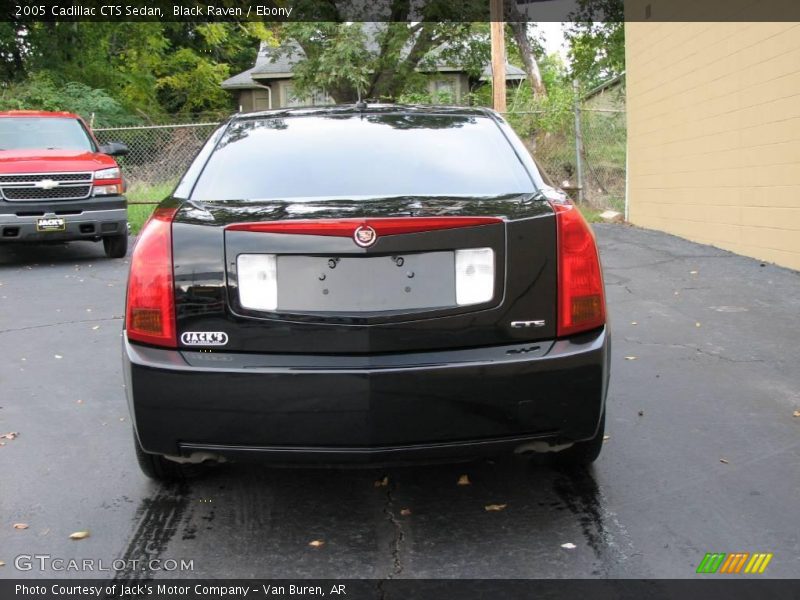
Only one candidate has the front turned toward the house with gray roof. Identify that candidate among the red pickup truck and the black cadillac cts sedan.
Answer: the black cadillac cts sedan

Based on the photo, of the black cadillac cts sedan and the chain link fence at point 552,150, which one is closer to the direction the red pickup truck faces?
the black cadillac cts sedan

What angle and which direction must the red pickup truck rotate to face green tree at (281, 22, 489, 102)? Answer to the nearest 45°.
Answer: approximately 135° to its left

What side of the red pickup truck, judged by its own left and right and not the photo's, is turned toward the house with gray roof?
back

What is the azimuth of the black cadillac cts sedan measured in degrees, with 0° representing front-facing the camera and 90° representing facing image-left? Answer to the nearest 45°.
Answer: approximately 180°

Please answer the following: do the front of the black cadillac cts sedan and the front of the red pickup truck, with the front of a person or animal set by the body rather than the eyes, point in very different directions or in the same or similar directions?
very different directions

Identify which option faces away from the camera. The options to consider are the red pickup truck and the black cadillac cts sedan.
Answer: the black cadillac cts sedan

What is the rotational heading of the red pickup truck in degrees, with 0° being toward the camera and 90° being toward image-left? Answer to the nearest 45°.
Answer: approximately 0°

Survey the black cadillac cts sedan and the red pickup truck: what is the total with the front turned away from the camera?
1

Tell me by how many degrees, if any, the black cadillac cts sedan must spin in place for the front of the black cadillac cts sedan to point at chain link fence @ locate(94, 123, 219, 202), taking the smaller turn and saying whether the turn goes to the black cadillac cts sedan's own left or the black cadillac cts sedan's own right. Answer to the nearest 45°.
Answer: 0° — it already faces it

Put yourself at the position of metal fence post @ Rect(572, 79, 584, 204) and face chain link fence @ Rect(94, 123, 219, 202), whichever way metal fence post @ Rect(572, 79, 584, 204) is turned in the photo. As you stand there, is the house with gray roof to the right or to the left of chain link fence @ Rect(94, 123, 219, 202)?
right

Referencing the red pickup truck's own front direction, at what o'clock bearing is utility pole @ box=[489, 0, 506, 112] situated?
The utility pole is roughly at 8 o'clock from the red pickup truck.

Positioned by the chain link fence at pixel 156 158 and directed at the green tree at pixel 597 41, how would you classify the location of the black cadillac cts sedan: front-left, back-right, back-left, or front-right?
back-right
